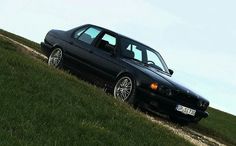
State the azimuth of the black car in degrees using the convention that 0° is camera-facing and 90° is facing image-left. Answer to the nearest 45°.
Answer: approximately 315°
